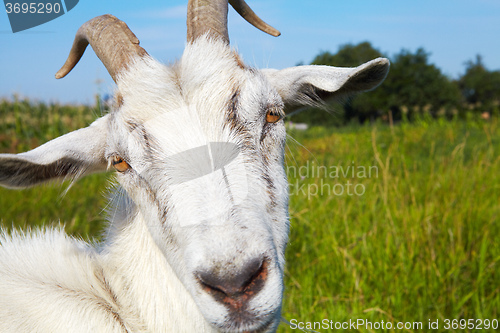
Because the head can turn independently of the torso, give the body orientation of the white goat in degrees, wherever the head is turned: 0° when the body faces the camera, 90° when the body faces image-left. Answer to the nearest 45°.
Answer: approximately 315°
